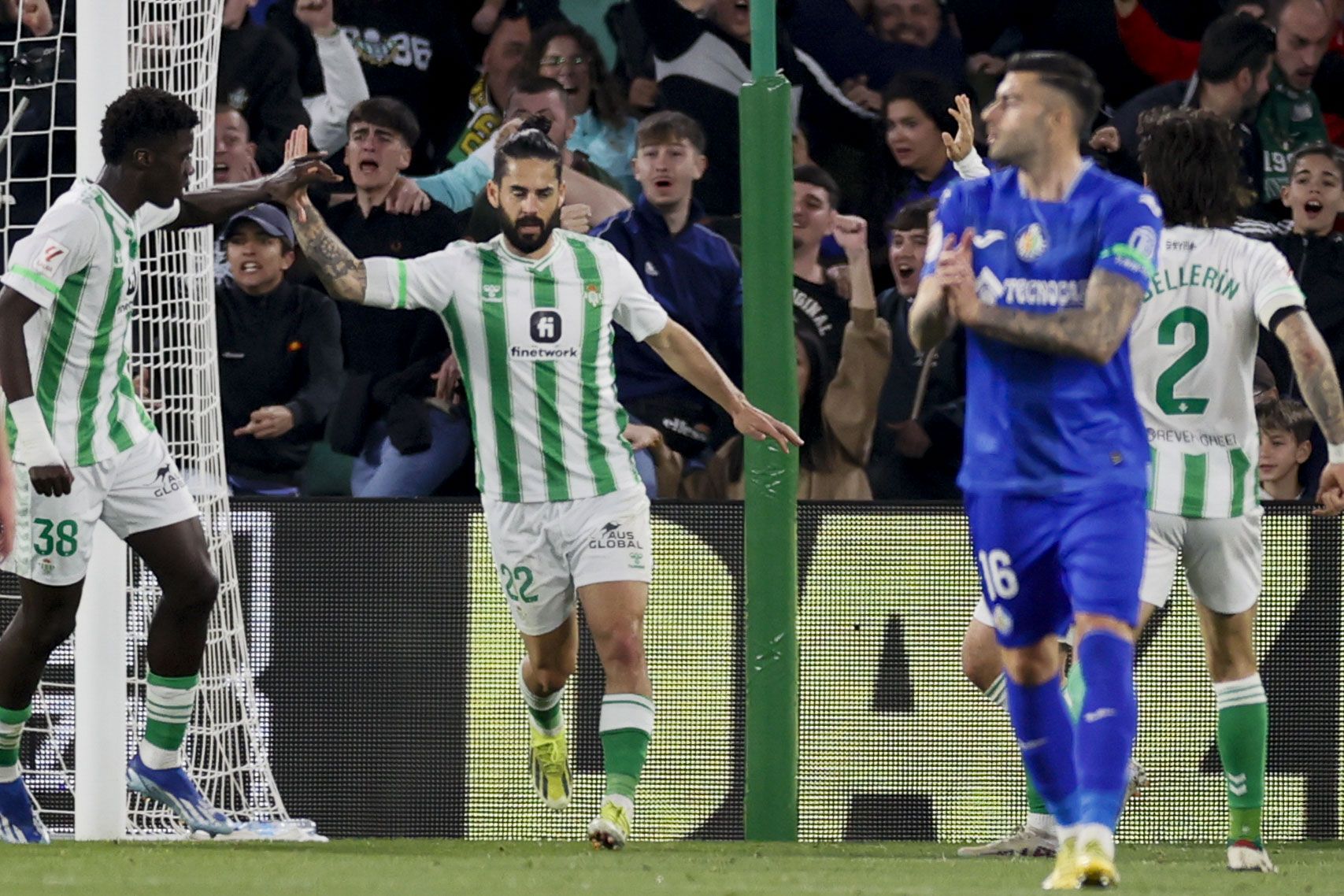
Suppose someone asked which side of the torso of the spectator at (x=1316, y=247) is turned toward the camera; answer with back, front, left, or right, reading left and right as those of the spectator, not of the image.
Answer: front

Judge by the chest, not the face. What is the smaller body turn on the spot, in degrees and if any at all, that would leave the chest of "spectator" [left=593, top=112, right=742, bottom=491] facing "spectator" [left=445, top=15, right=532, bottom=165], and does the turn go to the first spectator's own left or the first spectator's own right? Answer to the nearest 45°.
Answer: approximately 135° to the first spectator's own right

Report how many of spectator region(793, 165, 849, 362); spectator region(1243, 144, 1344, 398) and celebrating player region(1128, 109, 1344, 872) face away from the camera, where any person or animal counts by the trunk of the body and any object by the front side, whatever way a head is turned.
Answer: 1

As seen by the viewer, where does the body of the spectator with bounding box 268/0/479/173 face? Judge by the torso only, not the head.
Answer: toward the camera

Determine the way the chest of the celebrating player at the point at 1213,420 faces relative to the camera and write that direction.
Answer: away from the camera

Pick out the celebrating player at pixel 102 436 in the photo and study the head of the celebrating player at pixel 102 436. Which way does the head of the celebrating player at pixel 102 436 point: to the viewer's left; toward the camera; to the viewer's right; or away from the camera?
to the viewer's right

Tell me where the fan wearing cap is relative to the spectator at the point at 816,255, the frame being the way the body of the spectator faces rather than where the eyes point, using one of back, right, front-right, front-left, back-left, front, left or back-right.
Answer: right

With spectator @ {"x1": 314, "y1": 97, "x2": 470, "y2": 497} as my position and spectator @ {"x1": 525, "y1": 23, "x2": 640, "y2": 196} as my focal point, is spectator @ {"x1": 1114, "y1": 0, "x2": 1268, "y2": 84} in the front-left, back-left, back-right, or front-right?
front-right

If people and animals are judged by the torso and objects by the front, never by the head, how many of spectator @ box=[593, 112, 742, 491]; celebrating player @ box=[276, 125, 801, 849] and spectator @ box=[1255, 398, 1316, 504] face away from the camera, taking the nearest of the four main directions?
0

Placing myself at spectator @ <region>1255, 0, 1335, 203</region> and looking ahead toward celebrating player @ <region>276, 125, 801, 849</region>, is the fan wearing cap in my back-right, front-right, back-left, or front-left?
front-right

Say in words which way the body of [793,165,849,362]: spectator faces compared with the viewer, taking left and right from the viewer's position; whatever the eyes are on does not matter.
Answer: facing the viewer

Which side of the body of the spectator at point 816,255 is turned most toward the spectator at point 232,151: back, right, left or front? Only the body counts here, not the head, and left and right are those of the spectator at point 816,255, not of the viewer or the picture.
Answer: right

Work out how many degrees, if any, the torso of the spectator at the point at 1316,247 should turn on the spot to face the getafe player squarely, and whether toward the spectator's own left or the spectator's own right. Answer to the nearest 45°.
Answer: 0° — they already face them

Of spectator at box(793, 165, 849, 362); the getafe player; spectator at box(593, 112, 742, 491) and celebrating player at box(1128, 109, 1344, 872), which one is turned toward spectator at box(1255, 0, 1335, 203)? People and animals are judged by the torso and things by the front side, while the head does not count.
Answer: the celebrating player

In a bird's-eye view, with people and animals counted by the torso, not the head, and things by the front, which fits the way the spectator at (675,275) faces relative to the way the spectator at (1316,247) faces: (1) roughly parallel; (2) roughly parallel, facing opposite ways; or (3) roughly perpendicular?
roughly parallel

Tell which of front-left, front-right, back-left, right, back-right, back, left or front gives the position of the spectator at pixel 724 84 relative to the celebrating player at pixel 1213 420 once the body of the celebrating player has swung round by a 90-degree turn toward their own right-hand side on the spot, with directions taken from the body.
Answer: back-left
